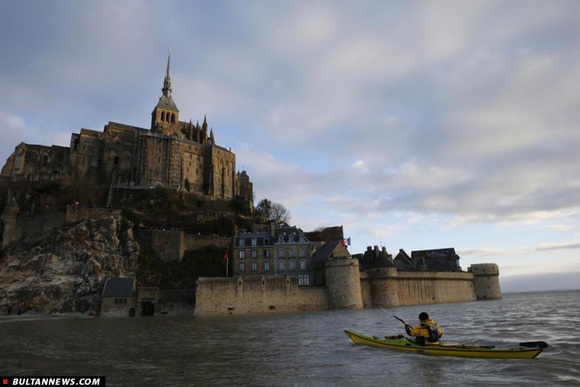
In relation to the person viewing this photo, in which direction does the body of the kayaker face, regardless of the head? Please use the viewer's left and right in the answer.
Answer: facing away from the viewer and to the left of the viewer

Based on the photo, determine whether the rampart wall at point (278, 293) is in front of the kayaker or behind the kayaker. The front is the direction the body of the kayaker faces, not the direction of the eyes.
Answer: in front

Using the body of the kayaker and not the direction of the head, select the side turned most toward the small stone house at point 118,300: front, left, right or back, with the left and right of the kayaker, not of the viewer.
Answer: front

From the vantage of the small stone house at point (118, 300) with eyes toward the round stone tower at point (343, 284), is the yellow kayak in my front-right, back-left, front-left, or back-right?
front-right

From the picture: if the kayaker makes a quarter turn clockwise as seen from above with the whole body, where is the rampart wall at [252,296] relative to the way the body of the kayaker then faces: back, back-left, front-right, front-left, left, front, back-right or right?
left
